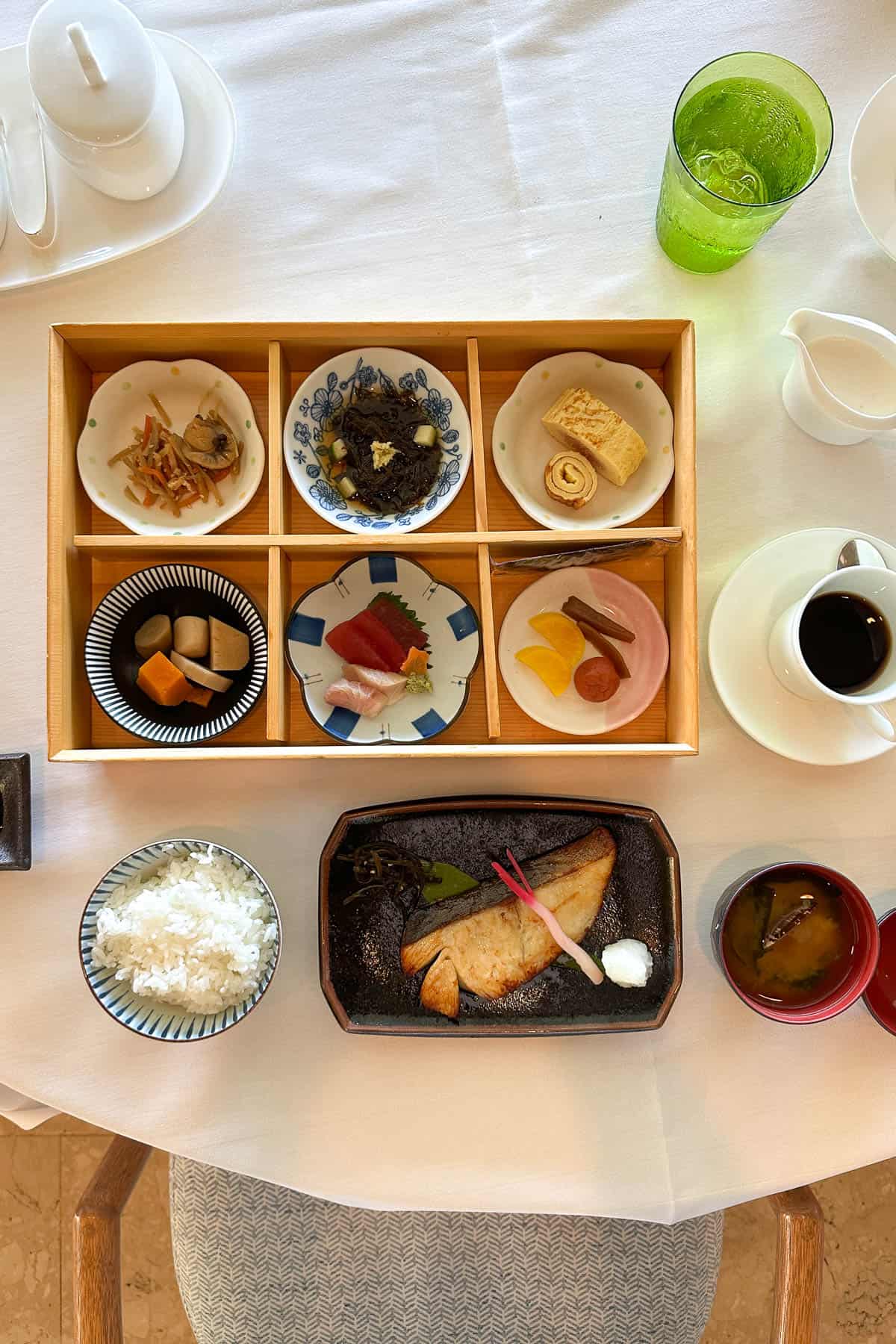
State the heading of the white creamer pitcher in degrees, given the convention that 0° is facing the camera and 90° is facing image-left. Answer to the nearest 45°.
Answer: approximately 135°

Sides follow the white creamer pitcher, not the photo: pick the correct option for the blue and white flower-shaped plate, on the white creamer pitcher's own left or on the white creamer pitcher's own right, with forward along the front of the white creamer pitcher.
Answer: on the white creamer pitcher's own left

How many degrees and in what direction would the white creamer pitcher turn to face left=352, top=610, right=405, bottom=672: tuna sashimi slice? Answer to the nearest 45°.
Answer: approximately 45° to its left

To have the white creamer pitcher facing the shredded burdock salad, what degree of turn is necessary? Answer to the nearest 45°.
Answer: approximately 45° to its left
